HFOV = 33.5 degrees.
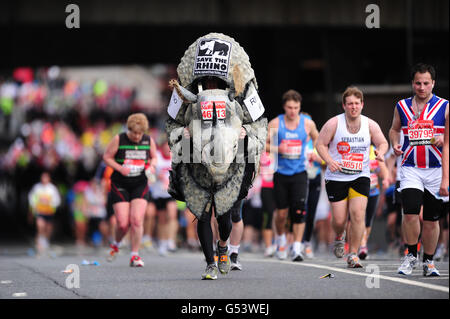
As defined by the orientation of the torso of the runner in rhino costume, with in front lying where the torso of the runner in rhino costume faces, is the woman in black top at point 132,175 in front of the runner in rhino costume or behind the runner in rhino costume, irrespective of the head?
behind

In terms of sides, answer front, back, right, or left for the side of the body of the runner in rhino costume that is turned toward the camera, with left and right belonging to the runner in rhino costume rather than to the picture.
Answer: front

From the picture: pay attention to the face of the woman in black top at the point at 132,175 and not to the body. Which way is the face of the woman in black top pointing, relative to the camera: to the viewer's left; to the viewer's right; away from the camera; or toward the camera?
toward the camera
